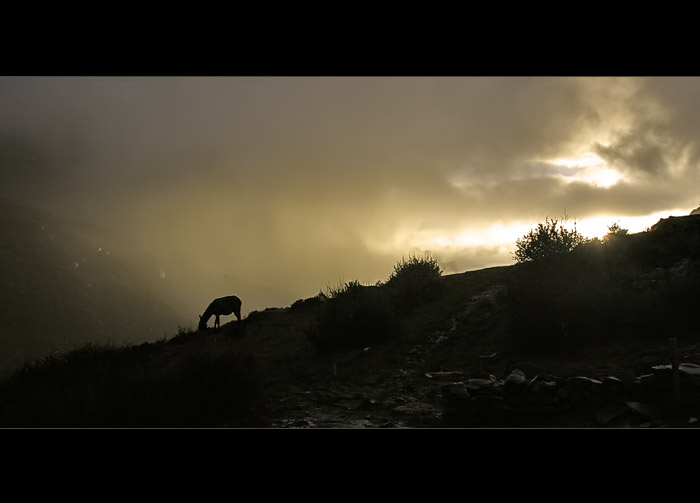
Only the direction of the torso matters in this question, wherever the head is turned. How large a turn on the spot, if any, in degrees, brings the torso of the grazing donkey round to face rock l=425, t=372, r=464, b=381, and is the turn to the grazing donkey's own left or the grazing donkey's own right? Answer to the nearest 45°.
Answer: approximately 135° to the grazing donkey's own left

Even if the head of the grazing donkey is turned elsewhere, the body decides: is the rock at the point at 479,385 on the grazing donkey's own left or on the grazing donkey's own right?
on the grazing donkey's own left

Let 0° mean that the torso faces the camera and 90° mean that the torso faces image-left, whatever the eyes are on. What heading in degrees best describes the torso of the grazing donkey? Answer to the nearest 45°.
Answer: approximately 90°

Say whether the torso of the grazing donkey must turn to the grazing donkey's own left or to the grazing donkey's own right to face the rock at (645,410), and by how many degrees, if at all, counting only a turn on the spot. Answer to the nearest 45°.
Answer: approximately 90° to the grazing donkey's own left

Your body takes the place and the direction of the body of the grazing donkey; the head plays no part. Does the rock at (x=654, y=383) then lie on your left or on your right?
on your left

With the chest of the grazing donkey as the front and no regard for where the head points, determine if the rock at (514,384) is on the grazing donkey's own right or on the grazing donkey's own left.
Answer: on the grazing donkey's own left

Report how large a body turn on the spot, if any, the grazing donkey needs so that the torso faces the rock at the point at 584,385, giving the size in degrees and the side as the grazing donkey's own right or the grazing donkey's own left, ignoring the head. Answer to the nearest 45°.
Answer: approximately 90° to the grazing donkey's own left

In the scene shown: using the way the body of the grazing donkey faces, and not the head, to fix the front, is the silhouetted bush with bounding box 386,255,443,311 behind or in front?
behind

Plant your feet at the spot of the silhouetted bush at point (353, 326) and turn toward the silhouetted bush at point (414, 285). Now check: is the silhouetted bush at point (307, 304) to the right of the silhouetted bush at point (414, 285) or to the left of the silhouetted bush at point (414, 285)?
left

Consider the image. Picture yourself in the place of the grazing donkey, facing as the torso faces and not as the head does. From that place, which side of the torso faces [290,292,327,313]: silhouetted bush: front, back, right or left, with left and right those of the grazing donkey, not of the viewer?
back

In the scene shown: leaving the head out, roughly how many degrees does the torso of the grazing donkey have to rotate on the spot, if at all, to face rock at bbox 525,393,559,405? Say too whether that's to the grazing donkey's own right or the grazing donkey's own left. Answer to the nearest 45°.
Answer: approximately 90° to the grazing donkey's own left
